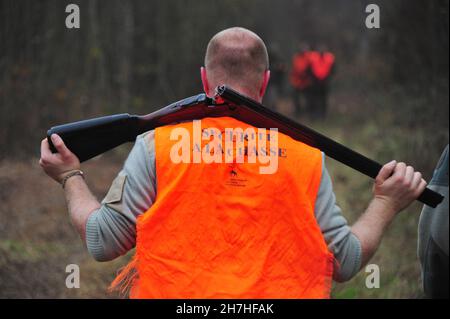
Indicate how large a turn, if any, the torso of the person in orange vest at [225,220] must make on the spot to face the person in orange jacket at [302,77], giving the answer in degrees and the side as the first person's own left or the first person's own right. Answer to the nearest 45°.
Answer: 0° — they already face them

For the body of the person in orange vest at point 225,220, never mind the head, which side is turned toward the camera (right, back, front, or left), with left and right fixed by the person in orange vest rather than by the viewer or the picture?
back

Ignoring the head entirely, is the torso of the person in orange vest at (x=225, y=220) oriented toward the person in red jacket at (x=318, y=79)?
yes
